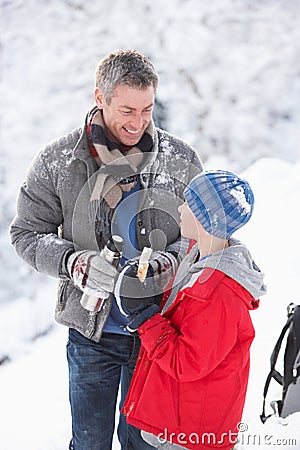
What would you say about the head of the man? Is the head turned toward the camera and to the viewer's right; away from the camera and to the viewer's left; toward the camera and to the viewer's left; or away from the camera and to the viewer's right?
toward the camera and to the viewer's right

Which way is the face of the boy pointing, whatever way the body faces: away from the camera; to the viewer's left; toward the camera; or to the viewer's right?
to the viewer's left

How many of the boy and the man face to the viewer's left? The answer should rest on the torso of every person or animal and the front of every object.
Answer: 1

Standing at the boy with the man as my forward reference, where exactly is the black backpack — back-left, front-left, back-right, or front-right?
back-right

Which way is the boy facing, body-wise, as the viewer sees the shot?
to the viewer's left

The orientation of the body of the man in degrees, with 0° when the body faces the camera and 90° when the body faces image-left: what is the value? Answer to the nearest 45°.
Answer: approximately 315°
